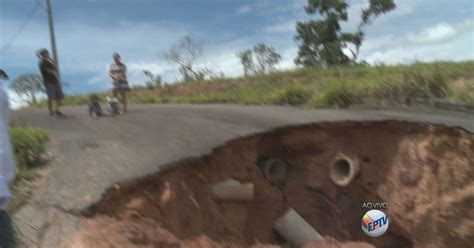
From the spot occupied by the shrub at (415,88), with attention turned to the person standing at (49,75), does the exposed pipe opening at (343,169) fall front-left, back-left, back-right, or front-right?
front-left

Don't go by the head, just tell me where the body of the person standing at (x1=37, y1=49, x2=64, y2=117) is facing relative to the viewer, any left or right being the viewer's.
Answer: facing the viewer and to the right of the viewer

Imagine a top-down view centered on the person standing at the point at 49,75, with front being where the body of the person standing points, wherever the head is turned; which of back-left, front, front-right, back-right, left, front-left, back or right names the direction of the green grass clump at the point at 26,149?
front-right

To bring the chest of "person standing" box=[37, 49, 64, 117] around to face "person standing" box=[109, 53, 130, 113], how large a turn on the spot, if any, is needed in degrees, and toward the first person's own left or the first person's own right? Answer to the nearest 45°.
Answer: approximately 45° to the first person's own left

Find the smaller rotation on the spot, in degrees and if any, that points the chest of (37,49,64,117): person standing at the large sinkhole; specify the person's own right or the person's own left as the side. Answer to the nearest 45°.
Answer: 0° — they already face it

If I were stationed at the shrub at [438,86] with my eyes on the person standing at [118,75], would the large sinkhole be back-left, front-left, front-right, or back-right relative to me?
front-left

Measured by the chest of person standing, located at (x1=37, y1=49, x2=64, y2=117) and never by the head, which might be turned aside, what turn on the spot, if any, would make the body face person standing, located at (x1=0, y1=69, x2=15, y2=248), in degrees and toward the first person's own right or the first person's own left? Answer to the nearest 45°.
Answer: approximately 45° to the first person's own right

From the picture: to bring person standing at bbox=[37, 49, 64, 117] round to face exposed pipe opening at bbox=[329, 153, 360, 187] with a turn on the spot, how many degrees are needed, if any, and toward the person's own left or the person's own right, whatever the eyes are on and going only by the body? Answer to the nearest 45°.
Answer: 0° — they already face it

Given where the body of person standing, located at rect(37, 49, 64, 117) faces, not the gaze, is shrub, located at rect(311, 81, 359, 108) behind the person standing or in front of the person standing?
in front

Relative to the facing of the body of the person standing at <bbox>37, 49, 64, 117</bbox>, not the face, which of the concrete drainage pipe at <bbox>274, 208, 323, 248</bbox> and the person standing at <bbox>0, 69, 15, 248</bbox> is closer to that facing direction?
the concrete drainage pipe

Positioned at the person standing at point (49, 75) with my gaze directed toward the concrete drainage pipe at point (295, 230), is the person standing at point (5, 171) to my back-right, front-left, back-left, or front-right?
front-right

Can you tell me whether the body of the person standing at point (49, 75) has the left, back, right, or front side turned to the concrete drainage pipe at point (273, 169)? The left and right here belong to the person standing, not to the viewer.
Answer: front

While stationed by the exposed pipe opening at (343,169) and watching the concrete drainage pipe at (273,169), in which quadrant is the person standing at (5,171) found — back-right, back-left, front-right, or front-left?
front-left

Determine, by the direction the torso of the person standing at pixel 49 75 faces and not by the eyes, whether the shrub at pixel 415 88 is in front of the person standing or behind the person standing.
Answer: in front
